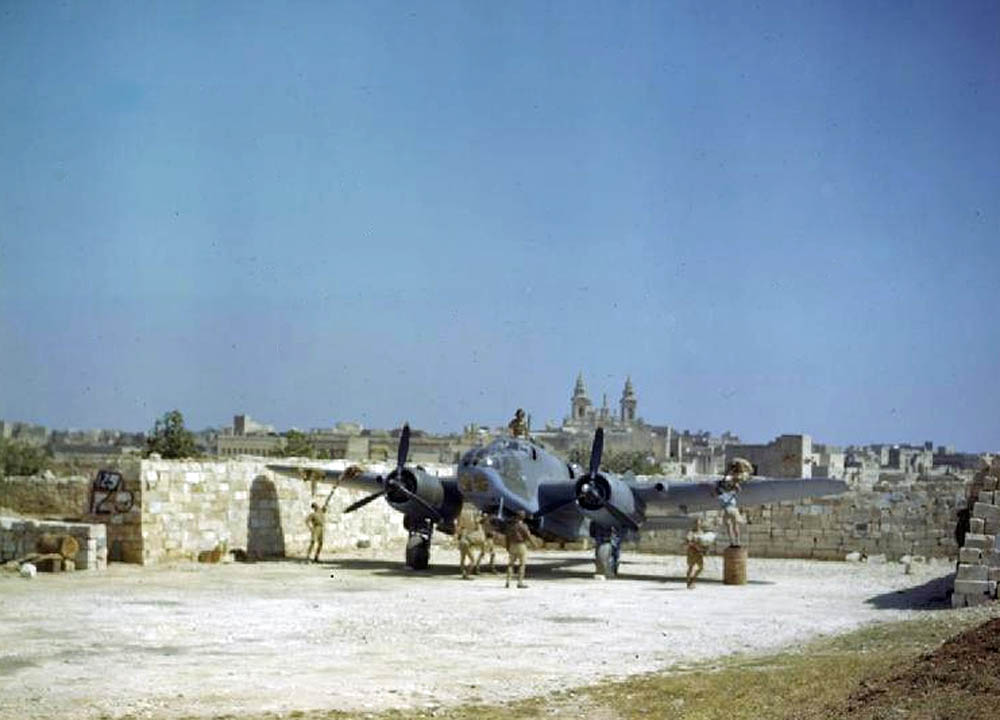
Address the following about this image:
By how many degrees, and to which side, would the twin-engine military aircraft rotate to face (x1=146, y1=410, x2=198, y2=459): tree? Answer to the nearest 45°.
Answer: approximately 90° to its right

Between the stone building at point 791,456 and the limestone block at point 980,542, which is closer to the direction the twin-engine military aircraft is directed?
the limestone block

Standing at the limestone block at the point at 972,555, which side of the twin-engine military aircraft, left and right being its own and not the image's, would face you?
left

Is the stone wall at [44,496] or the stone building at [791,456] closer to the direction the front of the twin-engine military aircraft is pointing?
the stone wall

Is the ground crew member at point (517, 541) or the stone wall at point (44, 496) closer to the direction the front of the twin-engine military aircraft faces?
the ground crew member

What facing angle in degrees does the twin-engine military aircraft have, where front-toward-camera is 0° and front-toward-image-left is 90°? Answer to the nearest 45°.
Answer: approximately 45°

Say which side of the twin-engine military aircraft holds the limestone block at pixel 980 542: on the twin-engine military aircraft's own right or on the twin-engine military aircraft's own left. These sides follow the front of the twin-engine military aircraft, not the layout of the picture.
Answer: on the twin-engine military aircraft's own left

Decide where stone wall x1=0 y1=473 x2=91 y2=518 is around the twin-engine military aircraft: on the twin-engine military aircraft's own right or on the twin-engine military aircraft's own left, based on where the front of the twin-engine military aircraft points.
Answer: on the twin-engine military aircraft's own right

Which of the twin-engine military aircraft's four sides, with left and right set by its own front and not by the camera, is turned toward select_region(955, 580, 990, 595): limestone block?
left

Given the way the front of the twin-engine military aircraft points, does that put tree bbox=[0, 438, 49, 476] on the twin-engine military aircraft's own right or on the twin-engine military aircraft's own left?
on the twin-engine military aircraft's own right

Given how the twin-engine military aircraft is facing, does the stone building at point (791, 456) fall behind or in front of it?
behind
